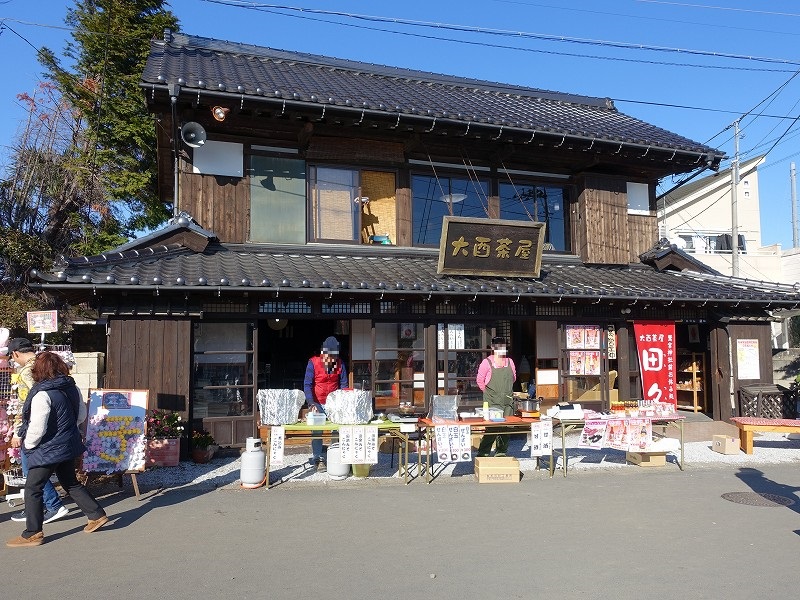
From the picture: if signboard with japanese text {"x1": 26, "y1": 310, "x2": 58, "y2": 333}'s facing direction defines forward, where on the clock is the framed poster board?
The framed poster board is roughly at 11 o'clock from the signboard with japanese text.

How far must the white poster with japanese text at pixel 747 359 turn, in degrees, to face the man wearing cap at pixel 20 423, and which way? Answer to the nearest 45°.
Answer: approximately 45° to its right

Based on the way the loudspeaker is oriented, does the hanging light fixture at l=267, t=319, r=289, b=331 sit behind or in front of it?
behind

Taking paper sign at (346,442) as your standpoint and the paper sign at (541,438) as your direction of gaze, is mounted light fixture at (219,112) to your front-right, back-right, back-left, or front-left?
back-left

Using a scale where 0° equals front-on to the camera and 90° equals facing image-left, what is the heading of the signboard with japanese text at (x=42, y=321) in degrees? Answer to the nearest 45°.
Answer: approximately 0°

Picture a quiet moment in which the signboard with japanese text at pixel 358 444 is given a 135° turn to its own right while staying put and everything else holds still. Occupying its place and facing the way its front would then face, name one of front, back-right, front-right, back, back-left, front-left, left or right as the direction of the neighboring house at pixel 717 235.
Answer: right

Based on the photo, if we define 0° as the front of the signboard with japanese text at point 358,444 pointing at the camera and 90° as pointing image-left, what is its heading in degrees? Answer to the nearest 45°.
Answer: approximately 0°

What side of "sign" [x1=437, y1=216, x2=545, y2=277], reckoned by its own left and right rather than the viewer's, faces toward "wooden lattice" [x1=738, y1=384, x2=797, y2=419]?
left
